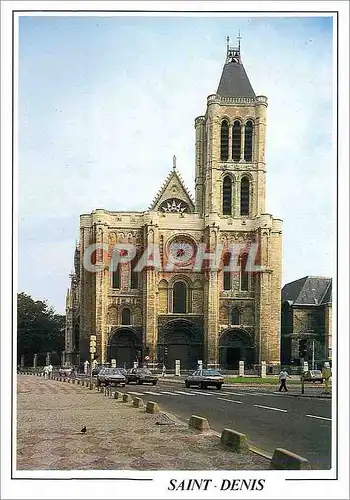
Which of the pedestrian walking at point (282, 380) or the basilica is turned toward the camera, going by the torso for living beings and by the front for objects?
the basilica

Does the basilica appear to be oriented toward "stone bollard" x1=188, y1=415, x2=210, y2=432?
yes

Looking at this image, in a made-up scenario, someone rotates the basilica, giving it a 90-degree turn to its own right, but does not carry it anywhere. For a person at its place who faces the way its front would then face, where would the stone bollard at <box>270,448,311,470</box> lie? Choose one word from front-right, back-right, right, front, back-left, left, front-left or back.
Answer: left

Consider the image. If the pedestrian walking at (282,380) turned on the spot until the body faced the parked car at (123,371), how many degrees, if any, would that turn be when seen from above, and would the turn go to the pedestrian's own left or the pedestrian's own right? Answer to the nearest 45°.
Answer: approximately 45° to the pedestrian's own left

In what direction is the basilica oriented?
toward the camera

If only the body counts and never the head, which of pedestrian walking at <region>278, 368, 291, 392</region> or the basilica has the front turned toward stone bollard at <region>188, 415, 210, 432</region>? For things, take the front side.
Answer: the basilica
